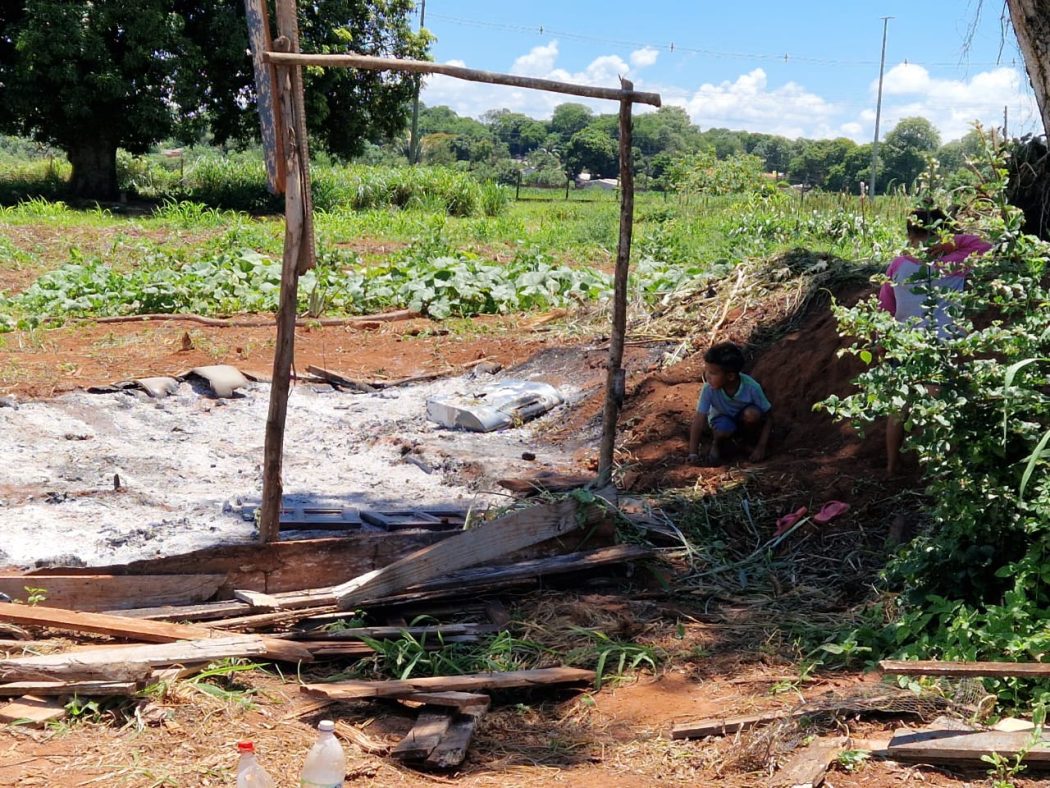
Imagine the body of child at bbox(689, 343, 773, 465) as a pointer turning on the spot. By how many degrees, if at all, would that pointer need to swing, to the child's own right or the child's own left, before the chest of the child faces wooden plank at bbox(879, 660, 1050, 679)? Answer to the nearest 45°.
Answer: approximately 45° to the child's own left

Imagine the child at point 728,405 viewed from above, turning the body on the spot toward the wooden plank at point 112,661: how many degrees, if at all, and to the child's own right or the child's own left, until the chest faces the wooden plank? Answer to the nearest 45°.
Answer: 0° — they already face it

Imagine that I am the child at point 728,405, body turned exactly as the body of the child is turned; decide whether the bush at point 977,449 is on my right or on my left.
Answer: on my left

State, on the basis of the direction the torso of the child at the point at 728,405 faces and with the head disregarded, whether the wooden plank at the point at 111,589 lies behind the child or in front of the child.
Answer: in front

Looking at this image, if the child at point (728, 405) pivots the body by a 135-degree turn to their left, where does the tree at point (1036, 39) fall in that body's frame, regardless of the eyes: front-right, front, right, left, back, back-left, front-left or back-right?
front-right

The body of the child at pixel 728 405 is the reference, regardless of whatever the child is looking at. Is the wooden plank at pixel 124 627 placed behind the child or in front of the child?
in front

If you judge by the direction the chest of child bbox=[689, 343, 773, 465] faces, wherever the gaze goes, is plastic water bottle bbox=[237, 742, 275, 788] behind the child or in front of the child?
in front

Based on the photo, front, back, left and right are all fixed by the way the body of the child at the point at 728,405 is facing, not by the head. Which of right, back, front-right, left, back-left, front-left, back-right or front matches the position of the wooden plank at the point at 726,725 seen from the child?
front-left

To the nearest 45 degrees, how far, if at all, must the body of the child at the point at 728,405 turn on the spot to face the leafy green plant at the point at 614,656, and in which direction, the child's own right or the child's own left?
approximately 45° to the child's own left
